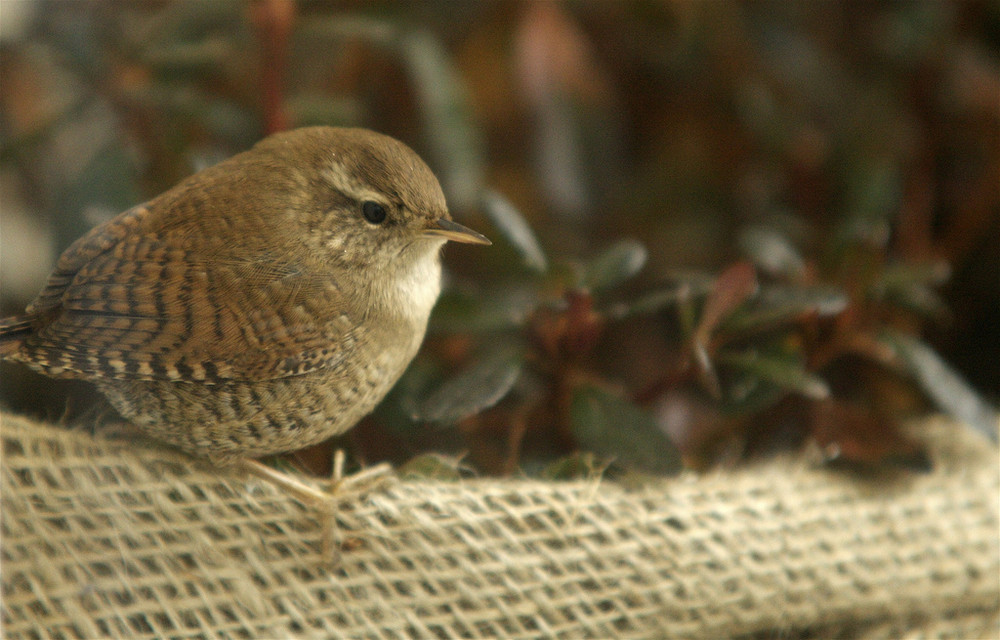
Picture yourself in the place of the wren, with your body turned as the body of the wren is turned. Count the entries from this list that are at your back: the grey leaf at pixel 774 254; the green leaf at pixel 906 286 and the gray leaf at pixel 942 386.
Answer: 0

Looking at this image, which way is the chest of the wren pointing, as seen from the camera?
to the viewer's right

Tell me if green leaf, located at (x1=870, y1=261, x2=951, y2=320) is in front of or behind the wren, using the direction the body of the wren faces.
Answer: in front
